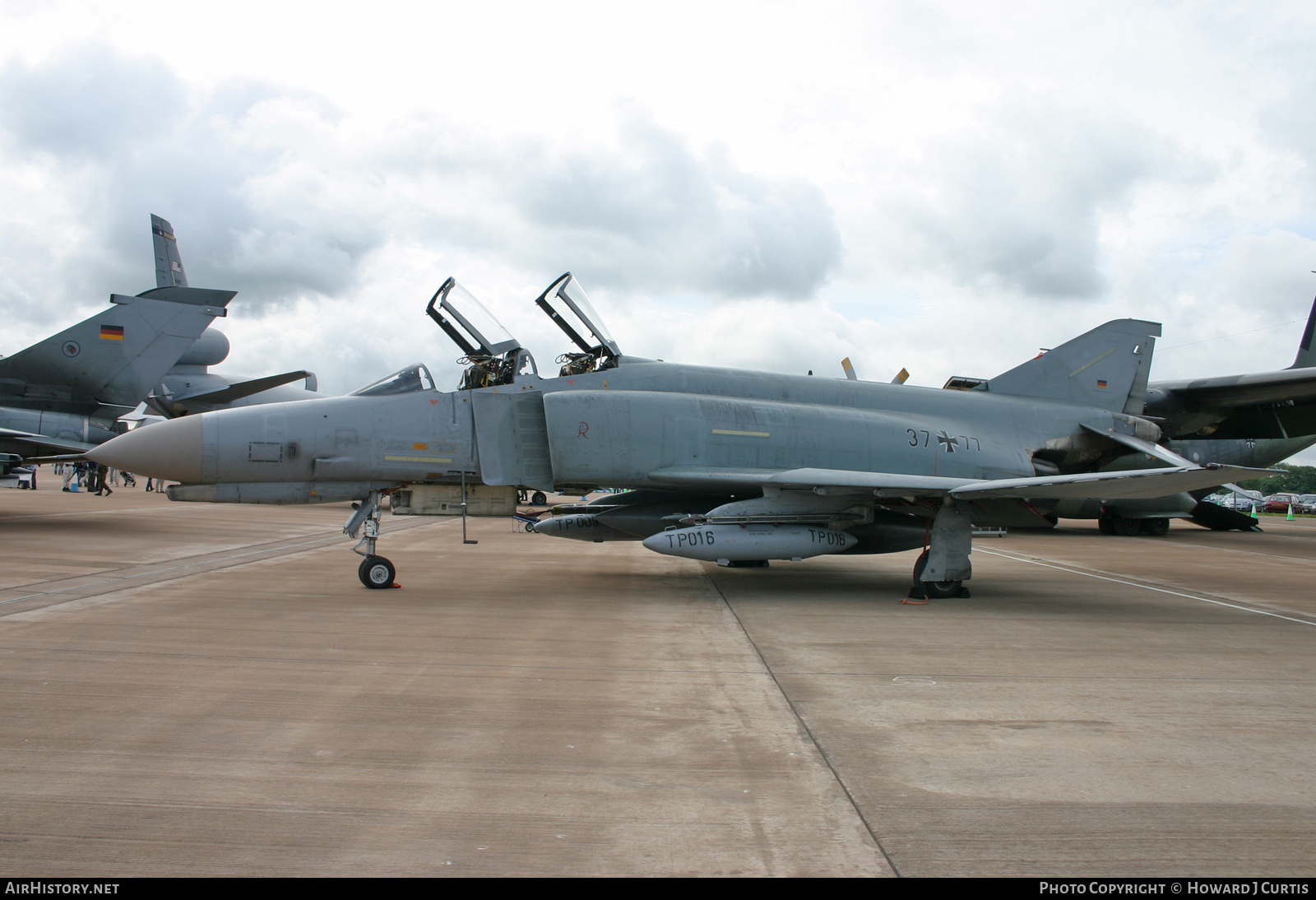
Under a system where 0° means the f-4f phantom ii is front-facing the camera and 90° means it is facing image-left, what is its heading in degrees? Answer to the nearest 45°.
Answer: approximately 90°

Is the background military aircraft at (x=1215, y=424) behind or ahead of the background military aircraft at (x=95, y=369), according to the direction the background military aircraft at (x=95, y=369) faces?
behind

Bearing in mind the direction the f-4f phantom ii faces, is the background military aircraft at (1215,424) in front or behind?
behind

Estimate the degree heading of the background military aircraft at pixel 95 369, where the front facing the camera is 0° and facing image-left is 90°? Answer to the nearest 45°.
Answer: approximately 90°

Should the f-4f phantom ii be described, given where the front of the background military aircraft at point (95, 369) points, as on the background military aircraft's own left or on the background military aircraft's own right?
on the background military aircraft's own left

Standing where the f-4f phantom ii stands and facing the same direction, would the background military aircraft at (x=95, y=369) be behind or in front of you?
in front

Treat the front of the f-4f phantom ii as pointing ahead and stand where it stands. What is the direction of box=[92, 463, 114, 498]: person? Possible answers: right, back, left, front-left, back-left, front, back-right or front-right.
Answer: front-right

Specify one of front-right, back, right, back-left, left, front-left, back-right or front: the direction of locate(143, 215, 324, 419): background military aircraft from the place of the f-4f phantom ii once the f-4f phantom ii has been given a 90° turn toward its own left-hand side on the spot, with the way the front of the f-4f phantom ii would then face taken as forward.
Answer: back-right

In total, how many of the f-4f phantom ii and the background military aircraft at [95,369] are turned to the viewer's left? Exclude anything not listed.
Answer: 2
